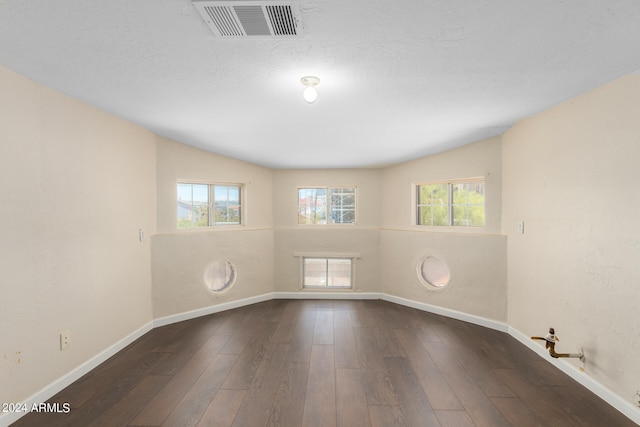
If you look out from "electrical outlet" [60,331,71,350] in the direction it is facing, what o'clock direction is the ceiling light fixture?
The ceiling light fixture is roughly at 12 o'clock from the electrical outlet.

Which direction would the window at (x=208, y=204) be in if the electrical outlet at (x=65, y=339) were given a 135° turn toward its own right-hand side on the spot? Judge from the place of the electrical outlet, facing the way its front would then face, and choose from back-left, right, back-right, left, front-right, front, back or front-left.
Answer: back-right

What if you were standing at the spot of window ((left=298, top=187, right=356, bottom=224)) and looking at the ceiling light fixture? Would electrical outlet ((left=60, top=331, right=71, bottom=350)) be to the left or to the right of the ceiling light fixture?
right

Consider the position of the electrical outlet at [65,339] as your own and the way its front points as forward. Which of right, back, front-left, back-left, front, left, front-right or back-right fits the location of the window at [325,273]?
front-left

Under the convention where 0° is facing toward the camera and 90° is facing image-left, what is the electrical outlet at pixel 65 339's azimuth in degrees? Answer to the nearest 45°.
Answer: approximately 315°

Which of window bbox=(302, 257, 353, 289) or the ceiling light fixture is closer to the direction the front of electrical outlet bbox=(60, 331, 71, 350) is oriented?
the ceiling light fixture

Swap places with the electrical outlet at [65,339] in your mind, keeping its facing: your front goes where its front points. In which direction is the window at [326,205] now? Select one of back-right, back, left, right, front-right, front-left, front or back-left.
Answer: front-left
